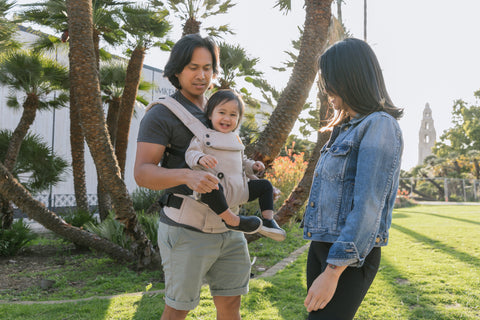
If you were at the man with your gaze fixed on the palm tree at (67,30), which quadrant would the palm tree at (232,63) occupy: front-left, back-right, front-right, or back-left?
front-right

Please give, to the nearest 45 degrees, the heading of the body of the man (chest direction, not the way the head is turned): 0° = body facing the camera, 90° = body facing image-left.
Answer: approximately 315°

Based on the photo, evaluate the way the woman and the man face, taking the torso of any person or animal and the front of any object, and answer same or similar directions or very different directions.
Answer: very different directions

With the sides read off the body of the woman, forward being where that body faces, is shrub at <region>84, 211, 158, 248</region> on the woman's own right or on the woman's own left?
on the woman's own right

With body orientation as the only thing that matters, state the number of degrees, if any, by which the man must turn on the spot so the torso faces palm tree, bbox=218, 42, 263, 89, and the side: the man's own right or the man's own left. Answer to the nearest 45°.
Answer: approximately 135° to the man's own left

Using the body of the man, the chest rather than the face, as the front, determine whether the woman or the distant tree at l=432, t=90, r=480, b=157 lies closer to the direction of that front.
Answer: the woman

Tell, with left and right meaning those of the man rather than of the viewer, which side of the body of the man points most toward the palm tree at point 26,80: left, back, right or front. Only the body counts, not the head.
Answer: back

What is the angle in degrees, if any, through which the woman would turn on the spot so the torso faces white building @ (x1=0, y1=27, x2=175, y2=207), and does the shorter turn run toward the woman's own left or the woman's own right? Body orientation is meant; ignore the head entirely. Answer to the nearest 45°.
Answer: approximately 45° to the woman's own right

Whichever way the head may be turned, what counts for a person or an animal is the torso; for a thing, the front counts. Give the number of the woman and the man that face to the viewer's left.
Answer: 1

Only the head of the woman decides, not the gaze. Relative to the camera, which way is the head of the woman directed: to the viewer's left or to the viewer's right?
to the viewer's left

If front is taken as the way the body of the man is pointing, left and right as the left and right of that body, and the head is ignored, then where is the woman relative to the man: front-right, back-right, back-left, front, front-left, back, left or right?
front

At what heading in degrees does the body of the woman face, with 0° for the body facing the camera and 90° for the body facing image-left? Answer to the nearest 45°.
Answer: approximately 90°

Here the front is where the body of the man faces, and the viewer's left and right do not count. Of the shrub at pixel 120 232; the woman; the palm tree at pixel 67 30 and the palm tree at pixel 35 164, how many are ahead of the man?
1
